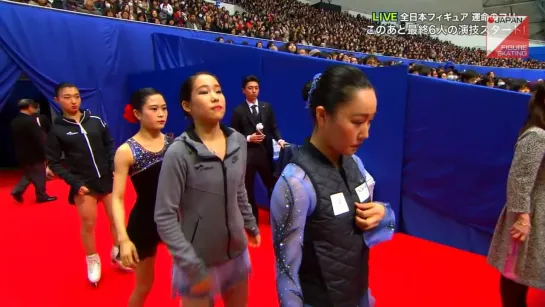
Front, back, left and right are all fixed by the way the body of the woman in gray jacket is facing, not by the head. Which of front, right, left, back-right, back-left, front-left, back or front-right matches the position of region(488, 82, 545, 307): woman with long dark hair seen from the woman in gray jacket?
front-left

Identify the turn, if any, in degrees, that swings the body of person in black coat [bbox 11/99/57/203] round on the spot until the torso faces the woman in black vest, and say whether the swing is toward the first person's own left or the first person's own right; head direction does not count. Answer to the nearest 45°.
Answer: approximately 90° to the first person's own right

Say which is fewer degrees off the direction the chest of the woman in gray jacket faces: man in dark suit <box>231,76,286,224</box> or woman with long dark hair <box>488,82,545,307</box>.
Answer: the woman with long dark hair

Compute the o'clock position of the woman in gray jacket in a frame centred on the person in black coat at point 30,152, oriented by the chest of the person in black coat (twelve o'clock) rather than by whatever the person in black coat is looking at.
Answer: The woman in gray jacket is roughly at 3 o'clock from the person in black coat.

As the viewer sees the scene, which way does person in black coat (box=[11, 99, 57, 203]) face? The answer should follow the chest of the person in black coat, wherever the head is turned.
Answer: to the viewer's right
